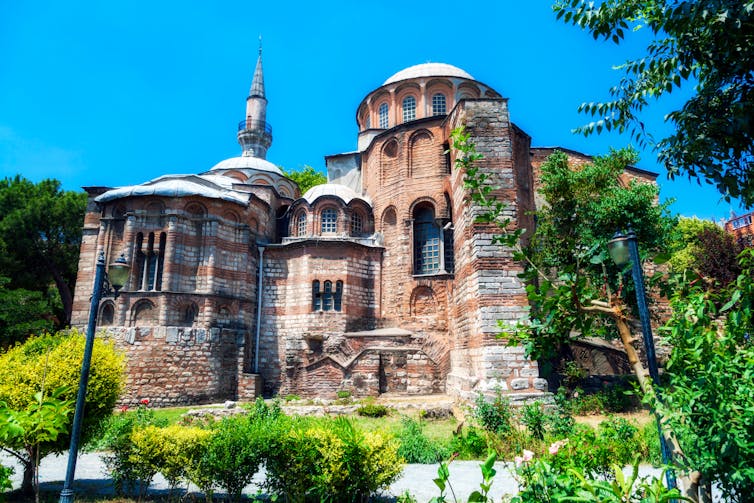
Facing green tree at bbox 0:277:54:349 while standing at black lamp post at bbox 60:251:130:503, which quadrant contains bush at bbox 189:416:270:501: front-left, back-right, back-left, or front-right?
back-right

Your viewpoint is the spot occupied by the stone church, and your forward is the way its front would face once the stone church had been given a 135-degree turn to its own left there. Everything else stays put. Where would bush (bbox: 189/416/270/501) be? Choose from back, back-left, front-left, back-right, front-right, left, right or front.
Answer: front-left

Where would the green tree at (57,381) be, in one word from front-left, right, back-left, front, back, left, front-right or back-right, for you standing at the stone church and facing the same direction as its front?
back

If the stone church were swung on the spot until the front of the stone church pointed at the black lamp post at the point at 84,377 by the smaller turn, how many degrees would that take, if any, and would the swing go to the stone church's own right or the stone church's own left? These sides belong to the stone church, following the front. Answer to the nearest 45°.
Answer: approximately 180°

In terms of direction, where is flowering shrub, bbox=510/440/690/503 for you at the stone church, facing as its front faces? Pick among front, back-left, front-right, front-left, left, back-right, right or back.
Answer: back

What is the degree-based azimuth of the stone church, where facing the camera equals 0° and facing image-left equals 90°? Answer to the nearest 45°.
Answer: approximately 180°
